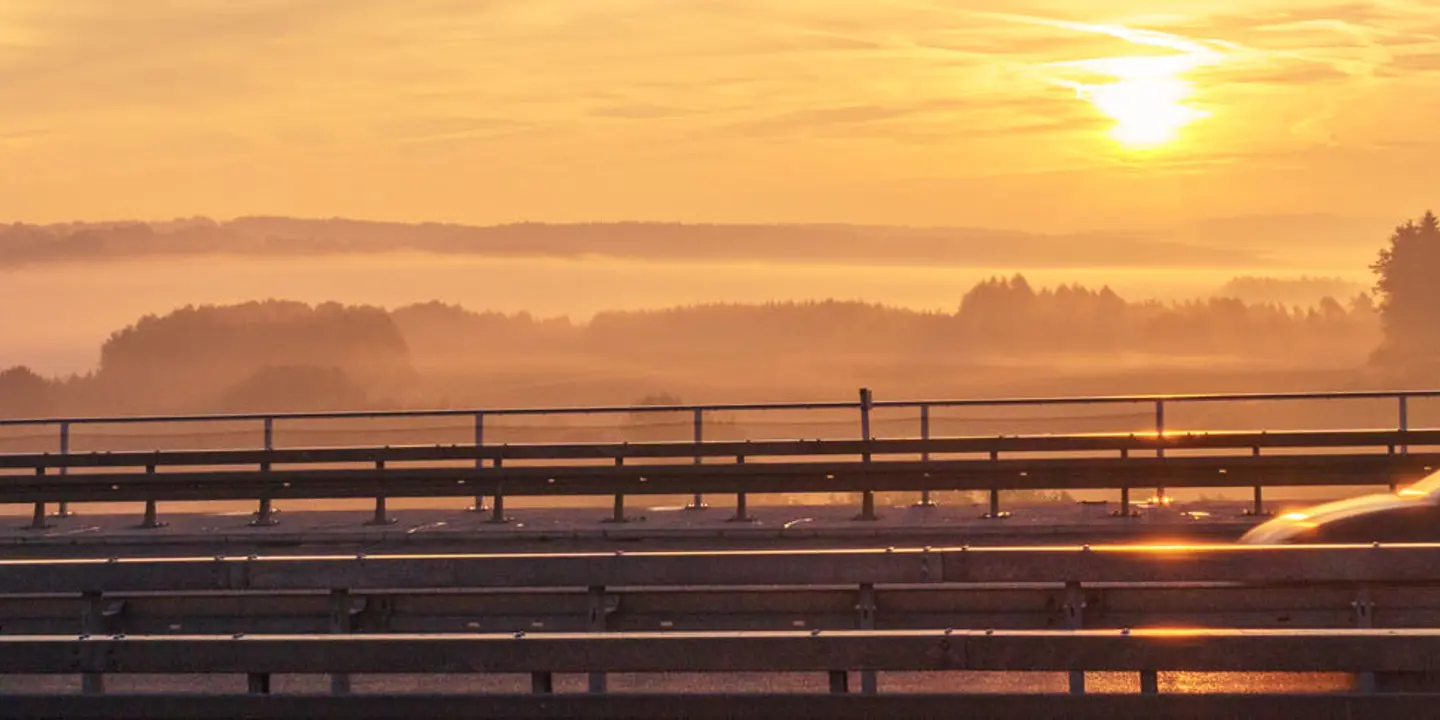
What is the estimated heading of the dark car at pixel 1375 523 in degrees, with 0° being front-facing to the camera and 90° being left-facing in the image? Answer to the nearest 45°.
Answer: approximately 90°
